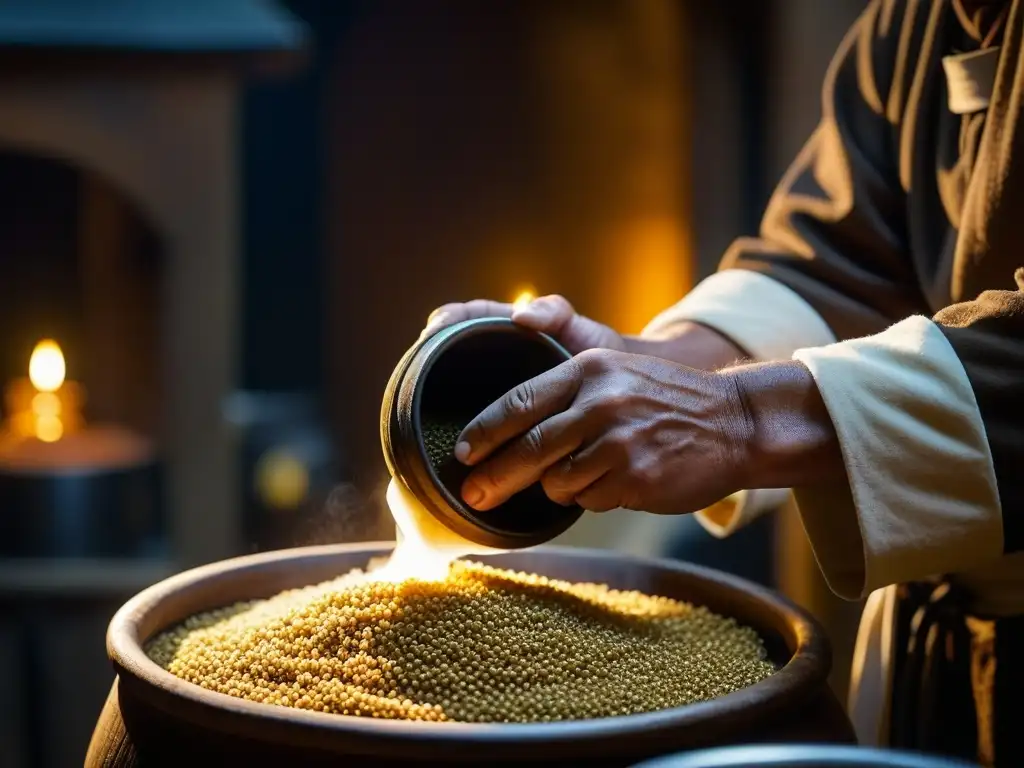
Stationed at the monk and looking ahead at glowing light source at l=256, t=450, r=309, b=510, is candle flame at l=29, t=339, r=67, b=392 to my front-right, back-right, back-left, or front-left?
front-left

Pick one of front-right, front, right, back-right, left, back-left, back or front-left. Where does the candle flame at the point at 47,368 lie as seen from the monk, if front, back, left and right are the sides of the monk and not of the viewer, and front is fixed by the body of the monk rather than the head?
right

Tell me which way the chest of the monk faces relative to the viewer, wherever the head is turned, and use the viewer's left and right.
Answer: facing the viewer and to the left of the viewer
